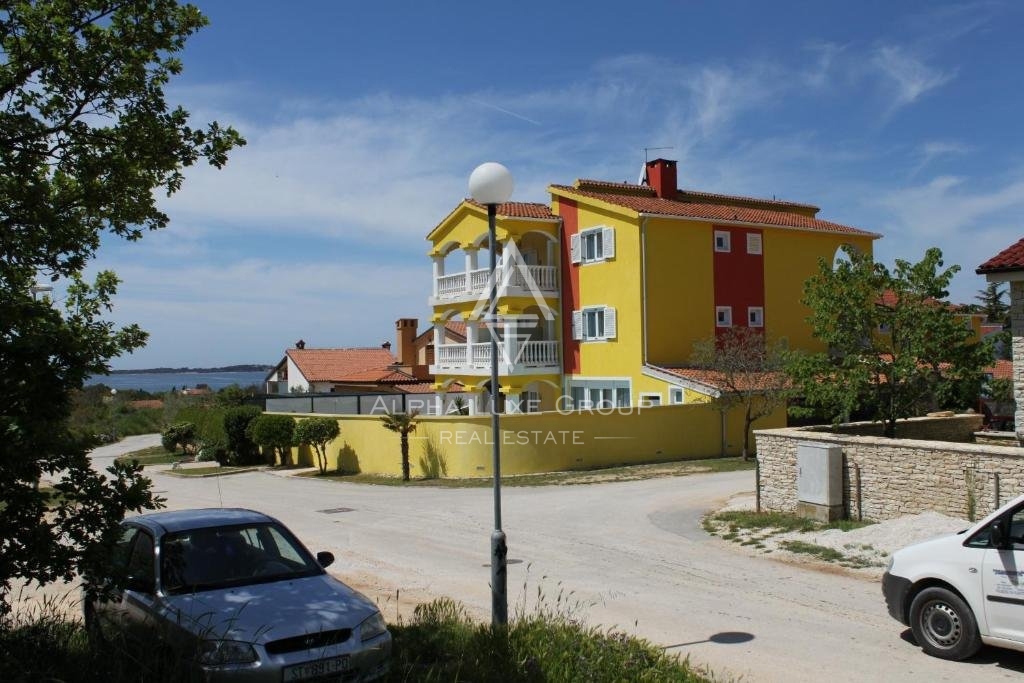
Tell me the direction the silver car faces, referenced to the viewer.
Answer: facing the viewer and to the right of the viewer

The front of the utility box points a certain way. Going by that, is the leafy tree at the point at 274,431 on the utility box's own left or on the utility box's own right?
on the utility box's own right

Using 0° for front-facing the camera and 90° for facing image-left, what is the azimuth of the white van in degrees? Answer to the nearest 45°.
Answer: approximately 90°

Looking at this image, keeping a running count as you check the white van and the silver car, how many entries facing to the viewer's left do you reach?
1

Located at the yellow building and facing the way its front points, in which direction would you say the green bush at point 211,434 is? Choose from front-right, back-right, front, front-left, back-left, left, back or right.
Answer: front-right

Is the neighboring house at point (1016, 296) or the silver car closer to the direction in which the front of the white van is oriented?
the silver car

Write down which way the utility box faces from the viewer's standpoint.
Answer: facing the viewer and to the left of the viewer

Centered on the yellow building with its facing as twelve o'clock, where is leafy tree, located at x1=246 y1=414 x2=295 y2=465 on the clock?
The leafy tree is roughly at 1 o'clock from the yellow building.

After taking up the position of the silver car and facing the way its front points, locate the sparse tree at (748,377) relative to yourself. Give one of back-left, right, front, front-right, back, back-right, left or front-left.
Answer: left

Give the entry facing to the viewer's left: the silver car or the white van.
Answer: the white van

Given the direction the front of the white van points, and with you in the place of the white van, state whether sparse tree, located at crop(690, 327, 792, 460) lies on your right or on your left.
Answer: on your right

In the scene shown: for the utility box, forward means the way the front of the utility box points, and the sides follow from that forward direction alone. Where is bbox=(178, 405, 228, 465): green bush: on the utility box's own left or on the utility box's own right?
on the utility box's own right

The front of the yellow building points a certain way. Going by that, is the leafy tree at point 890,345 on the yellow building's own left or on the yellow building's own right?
on the yellow building's own left

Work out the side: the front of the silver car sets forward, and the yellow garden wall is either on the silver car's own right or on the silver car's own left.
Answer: on the silver car's own left
